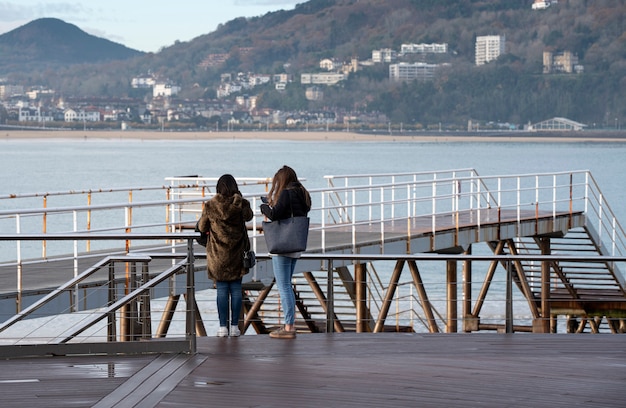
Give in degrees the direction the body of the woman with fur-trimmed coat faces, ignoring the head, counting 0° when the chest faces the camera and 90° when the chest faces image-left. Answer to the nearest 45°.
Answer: approximately 180°

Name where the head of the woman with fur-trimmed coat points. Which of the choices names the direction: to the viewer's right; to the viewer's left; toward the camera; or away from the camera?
away from the camera
